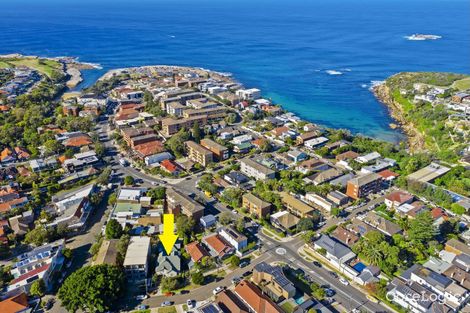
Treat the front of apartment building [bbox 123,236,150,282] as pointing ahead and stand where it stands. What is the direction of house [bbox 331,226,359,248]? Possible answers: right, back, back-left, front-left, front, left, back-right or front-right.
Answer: left

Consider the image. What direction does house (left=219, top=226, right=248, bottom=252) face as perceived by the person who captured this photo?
facing the viewer and to the right of the viewer

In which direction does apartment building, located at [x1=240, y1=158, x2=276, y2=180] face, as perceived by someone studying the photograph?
facing the viewer and to the left of the viewer

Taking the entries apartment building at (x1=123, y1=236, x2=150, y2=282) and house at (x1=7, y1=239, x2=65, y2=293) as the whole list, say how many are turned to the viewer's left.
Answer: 0

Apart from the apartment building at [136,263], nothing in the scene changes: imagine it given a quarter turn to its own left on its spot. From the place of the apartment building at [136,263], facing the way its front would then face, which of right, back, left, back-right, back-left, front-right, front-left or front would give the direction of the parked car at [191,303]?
front-right

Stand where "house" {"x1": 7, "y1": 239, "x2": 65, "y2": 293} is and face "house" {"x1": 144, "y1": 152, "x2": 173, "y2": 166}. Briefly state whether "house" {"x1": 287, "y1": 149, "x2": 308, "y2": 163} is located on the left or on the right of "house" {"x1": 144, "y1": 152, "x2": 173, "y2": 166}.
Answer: right

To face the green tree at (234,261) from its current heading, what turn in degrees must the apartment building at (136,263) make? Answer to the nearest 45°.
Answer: approximately 90° to its left

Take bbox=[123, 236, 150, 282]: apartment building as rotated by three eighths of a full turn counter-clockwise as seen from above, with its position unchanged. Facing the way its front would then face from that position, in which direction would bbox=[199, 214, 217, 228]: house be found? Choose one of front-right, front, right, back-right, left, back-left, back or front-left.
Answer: front

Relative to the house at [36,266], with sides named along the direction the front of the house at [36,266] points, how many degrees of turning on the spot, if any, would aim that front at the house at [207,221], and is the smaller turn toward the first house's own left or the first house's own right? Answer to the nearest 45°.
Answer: approximately 45° to the first house's own left

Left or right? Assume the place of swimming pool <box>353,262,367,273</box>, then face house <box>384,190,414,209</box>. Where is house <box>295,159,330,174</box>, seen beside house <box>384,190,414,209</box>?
left

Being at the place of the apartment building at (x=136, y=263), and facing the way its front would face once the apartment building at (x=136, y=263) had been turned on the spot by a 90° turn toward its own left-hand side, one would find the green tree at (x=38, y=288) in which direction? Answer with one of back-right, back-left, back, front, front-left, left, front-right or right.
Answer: back

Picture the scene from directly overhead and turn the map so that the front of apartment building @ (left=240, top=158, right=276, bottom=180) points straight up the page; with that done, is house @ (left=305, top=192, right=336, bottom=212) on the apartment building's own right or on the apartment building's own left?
on the apartment building's own left

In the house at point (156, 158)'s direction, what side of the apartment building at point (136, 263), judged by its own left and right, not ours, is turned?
back
